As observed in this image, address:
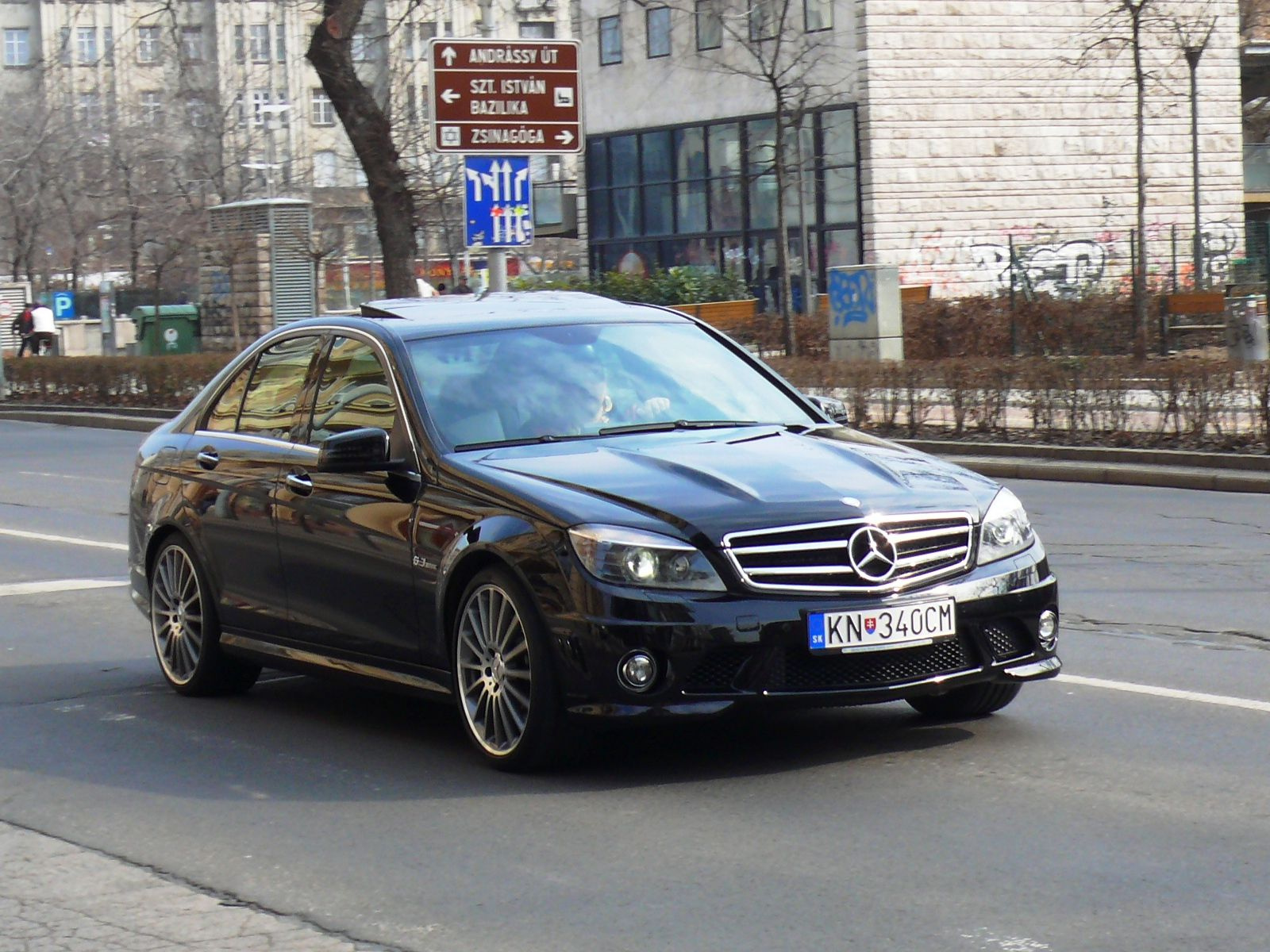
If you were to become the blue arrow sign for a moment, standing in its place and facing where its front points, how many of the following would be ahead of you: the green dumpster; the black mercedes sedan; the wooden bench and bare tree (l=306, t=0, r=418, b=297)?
1

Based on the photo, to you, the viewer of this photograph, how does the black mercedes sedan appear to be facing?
facing the viewer and to the right of the viewer

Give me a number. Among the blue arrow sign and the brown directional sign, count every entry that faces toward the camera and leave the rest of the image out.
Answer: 2

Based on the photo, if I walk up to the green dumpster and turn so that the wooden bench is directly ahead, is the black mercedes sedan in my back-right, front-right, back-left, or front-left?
front-right

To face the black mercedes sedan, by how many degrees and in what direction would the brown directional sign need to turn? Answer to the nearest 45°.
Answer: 0° — it already faces it

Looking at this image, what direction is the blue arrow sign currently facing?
toward the camera

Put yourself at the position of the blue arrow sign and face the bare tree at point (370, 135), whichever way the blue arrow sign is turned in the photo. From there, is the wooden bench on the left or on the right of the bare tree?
right

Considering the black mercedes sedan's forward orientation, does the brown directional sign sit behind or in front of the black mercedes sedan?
behind

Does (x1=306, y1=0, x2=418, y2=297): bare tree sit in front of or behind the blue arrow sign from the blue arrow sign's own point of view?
behind

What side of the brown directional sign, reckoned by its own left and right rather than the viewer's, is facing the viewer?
front
